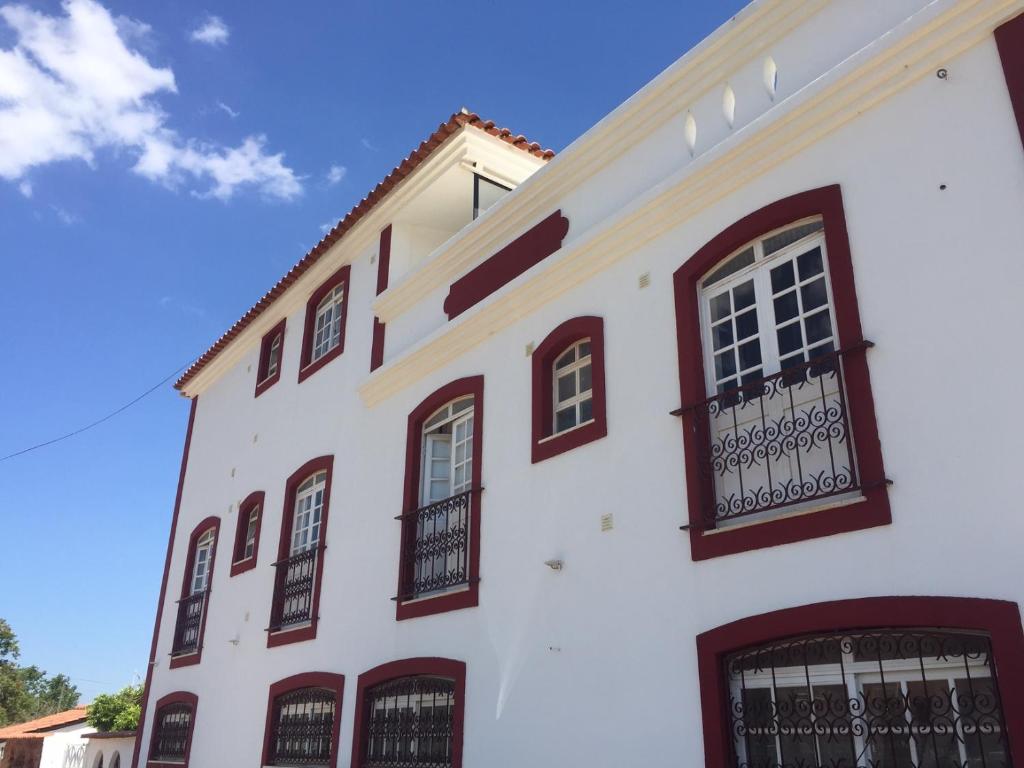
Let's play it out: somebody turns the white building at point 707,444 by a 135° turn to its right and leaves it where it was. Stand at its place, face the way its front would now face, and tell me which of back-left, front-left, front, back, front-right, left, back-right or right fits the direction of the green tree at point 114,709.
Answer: front-left

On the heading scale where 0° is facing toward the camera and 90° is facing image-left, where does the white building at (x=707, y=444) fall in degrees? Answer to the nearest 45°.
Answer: approximately 45°
